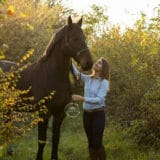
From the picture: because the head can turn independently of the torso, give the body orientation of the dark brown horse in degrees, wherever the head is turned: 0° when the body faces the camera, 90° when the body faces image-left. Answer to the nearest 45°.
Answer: approximately 315°
